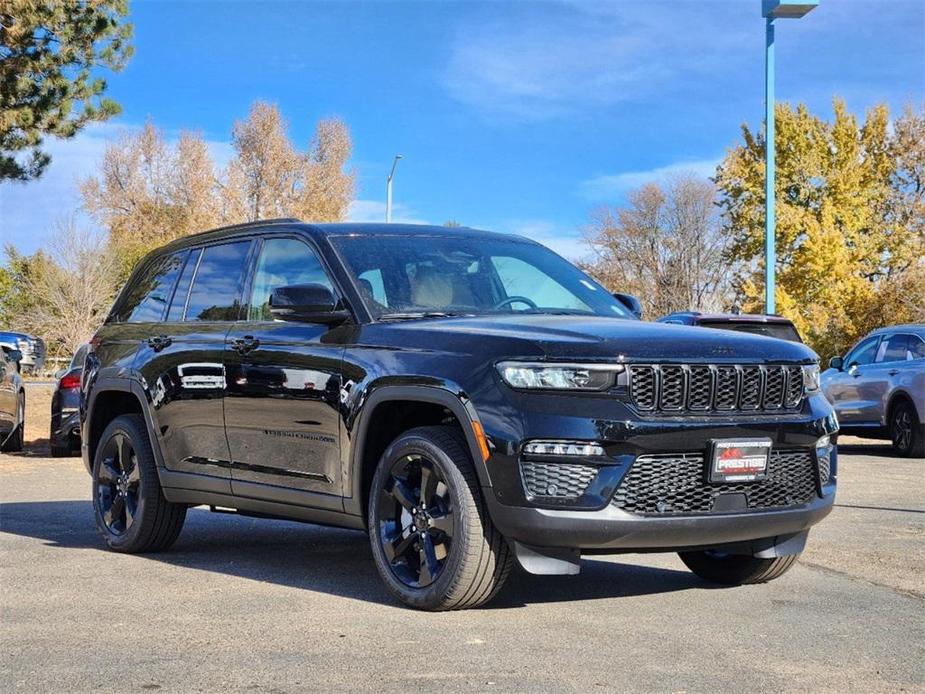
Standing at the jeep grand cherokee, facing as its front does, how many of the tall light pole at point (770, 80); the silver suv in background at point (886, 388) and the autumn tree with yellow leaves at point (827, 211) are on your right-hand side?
0

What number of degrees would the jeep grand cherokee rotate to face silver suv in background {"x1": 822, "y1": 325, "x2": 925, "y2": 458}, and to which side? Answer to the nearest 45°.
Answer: approximately 90° to its left

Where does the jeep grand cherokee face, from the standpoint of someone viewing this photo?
facing the viewer and to the right of the viewer

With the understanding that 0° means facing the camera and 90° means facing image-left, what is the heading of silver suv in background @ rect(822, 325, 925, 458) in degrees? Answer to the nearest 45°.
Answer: approximately 135°

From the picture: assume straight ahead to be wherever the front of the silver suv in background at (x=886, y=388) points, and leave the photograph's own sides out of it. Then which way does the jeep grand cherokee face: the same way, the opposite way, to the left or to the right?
the opposite way

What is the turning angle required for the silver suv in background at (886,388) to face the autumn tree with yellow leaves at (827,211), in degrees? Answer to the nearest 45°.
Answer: approximately 45° to its right
